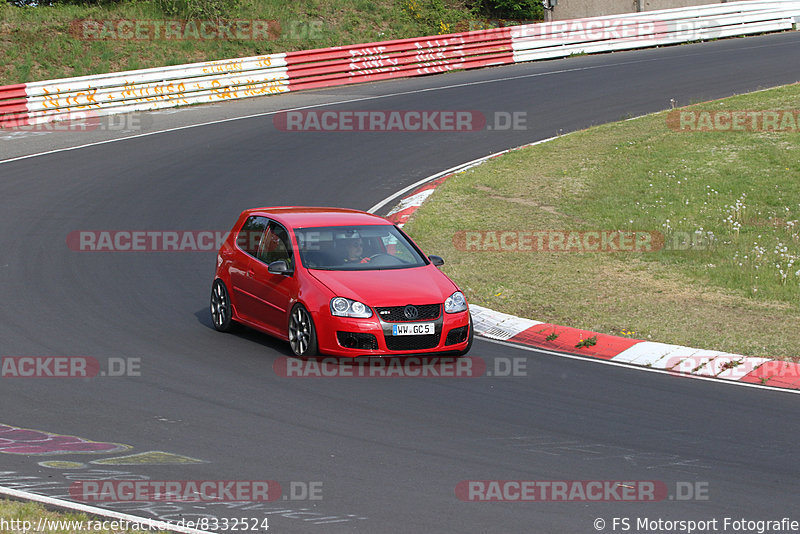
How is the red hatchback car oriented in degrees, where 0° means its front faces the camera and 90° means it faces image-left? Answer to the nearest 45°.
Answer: approximately 315°

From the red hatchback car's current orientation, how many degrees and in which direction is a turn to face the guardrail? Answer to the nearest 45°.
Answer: approximately 135° to its left
